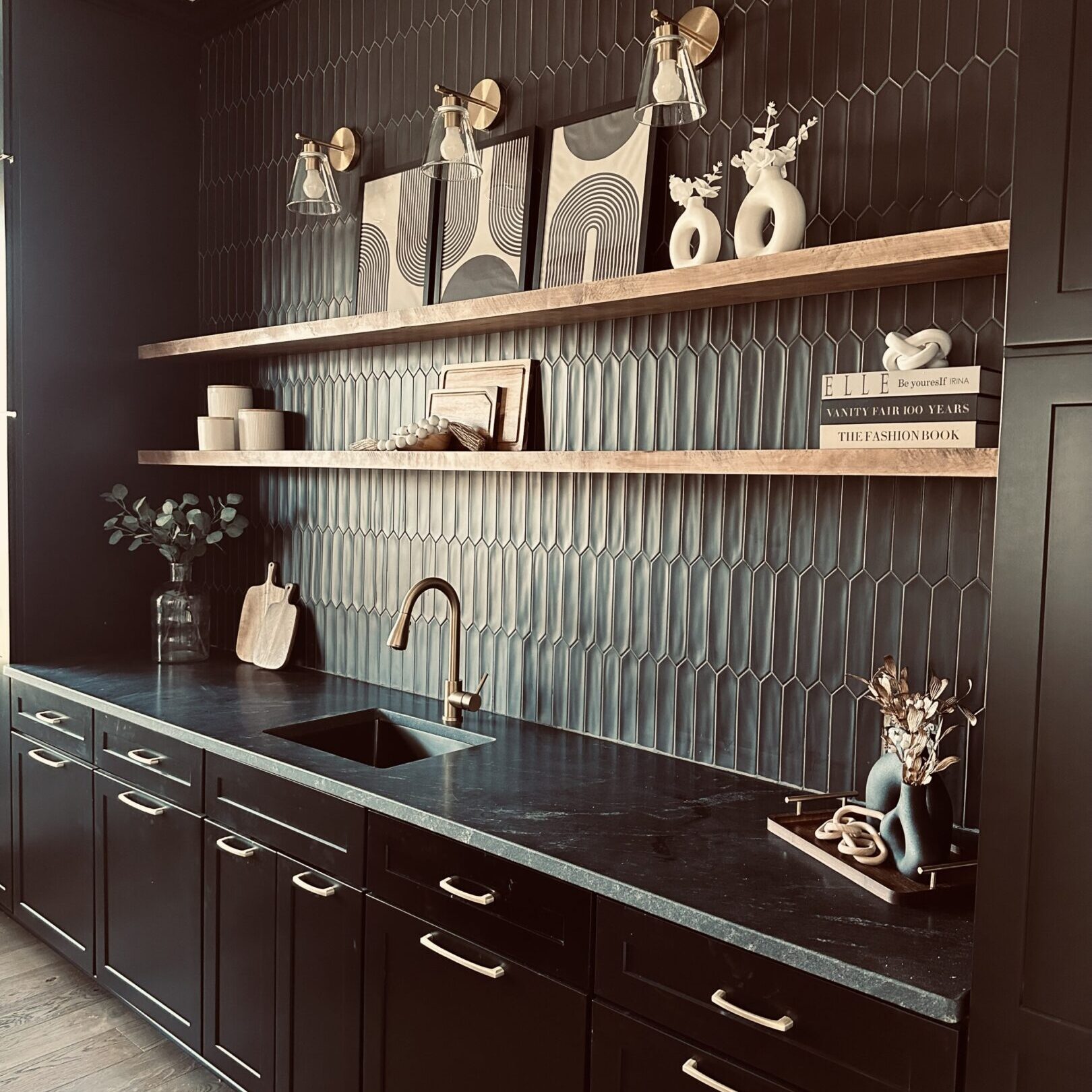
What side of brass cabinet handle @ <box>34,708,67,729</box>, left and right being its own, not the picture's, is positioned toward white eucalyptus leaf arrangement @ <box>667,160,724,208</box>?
left

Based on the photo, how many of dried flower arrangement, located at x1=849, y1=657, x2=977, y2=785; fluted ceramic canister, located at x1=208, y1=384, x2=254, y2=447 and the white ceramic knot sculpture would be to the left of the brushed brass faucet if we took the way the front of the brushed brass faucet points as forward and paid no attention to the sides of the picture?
2

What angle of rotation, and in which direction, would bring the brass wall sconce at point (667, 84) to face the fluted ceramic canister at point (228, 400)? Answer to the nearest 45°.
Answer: approximately 90° to its right

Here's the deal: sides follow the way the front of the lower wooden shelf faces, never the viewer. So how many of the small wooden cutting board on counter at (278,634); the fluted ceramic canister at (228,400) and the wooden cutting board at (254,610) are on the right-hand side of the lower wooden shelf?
3

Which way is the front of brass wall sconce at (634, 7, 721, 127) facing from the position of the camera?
facing the viewer and to the left of the viewer

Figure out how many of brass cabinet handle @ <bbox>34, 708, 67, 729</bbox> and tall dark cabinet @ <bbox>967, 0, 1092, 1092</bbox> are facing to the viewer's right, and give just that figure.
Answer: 0

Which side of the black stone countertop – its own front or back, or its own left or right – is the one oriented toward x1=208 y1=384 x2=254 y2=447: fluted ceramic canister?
right

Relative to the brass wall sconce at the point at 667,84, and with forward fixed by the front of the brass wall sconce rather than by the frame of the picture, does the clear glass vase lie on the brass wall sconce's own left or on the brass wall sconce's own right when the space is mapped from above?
on the brass wall sconce's own right

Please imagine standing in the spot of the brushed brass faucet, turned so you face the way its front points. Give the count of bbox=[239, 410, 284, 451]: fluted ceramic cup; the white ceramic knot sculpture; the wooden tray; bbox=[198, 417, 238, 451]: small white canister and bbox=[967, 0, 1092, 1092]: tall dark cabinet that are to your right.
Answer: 2
